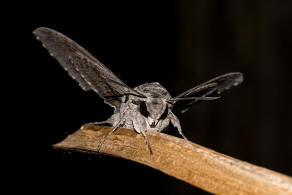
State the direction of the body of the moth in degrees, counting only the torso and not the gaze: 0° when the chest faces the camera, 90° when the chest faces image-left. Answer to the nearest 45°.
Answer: approximately 0°
